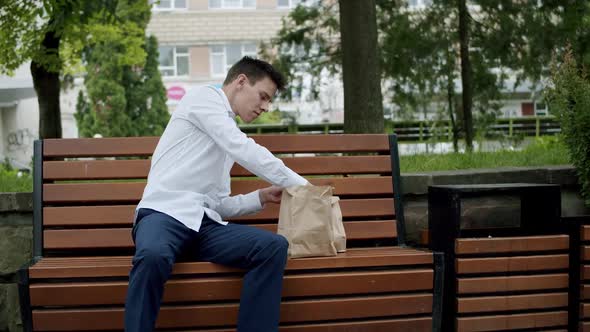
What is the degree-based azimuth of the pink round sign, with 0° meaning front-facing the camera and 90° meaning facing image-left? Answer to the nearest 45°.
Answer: approximately 0°

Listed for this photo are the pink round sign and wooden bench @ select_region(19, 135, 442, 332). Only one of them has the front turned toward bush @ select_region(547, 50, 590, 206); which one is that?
the pink round sign

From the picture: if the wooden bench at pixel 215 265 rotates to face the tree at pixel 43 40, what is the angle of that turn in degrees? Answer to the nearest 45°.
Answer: approximately 180°

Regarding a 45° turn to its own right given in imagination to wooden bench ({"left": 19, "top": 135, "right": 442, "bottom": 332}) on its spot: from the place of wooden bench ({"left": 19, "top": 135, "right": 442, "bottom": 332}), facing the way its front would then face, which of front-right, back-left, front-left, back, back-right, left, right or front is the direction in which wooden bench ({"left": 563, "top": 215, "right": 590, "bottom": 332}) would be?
back-left

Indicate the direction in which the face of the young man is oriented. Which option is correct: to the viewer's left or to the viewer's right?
to the viewer's right

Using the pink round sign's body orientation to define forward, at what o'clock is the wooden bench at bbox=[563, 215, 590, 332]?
The wooden bench is roughly at 12 o'clock from the pink round sign.

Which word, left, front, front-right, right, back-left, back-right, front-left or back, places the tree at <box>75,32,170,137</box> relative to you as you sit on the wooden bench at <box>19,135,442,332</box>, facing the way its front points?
back

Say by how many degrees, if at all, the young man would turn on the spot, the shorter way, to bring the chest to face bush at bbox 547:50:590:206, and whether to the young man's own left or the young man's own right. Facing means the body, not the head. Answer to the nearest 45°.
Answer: approximately 90° to the young man's own left

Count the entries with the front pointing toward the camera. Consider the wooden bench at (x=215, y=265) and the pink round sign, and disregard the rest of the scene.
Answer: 2

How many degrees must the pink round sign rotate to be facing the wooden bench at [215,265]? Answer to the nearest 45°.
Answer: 0° — it already faces it

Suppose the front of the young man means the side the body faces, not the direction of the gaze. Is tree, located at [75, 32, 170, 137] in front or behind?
behind

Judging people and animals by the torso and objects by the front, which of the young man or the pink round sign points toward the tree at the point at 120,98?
the pink round sign

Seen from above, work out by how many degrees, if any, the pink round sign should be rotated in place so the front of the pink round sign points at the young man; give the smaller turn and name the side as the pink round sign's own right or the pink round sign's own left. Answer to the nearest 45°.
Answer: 0° — it already faces them
